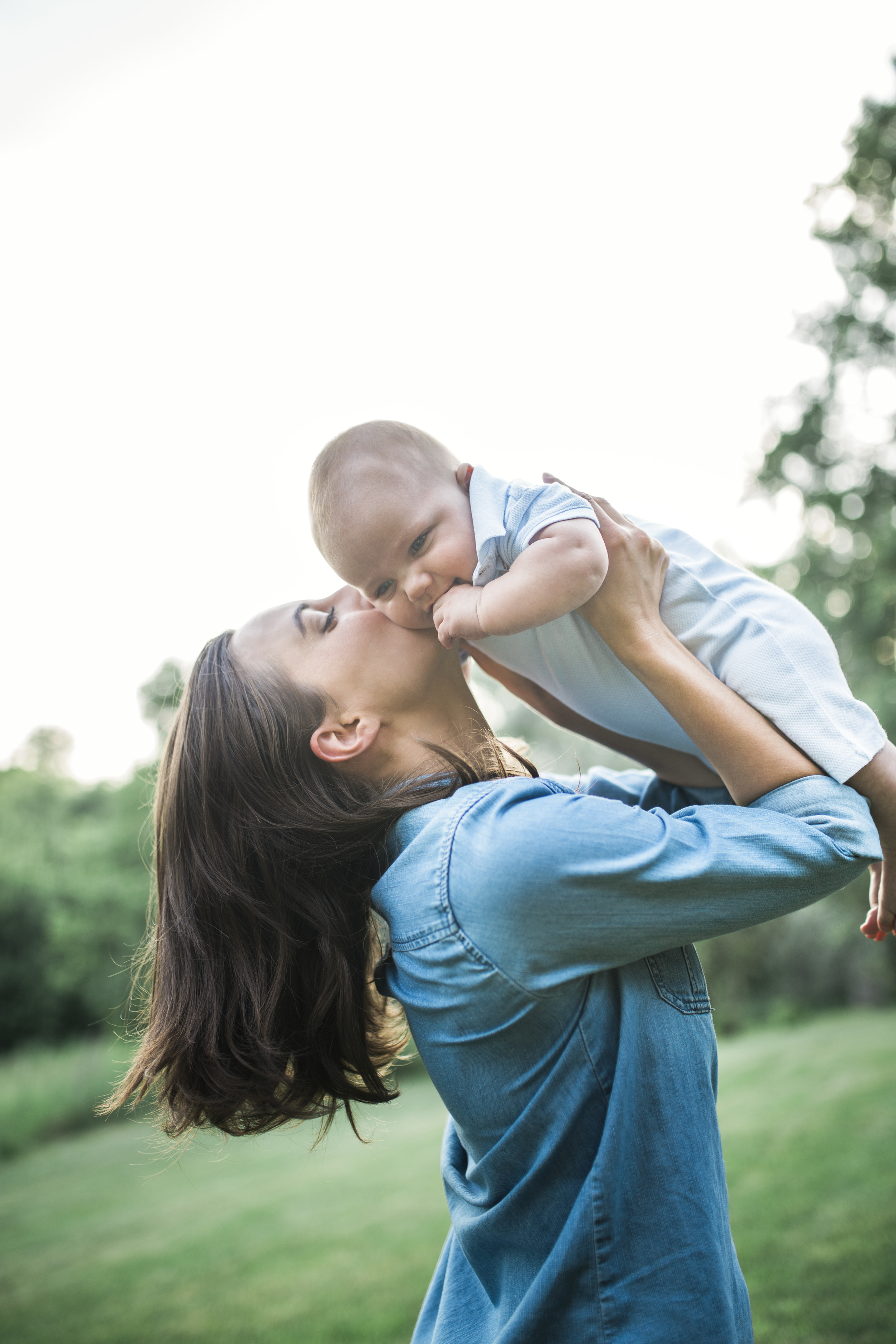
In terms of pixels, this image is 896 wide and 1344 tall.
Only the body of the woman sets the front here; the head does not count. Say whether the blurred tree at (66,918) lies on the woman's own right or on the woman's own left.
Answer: on the woman's own left

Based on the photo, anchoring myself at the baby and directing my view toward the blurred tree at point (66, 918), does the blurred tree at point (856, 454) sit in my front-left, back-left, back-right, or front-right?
front-right

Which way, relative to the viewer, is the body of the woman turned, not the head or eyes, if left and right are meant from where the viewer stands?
facing to the right of the viewer

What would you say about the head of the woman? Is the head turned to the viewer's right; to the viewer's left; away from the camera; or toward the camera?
to the viewer's right

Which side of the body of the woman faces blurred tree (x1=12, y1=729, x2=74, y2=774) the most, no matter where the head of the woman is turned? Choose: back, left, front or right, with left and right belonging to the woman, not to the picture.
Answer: left

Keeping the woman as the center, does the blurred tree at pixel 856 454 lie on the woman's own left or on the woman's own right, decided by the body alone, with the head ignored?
on the woman's own left

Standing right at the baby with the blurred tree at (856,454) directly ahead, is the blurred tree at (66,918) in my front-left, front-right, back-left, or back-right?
front-left
